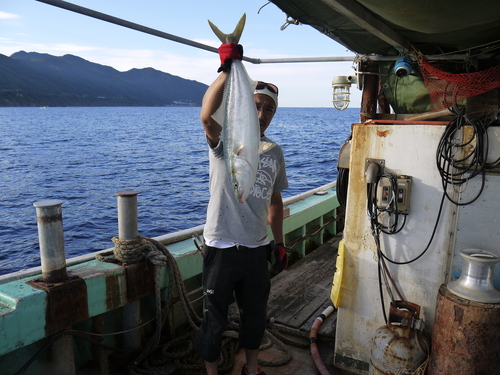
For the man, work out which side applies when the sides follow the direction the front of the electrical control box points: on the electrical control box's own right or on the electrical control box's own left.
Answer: on the electrical control box's own right

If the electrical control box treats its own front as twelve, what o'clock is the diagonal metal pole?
The diagonal metal pole is roughly at 2 o'clock from the electrical control box.

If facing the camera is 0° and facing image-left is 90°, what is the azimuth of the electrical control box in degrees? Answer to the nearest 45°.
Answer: approximately 0°

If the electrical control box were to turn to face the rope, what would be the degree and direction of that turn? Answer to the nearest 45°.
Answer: approximately 90° to its right
